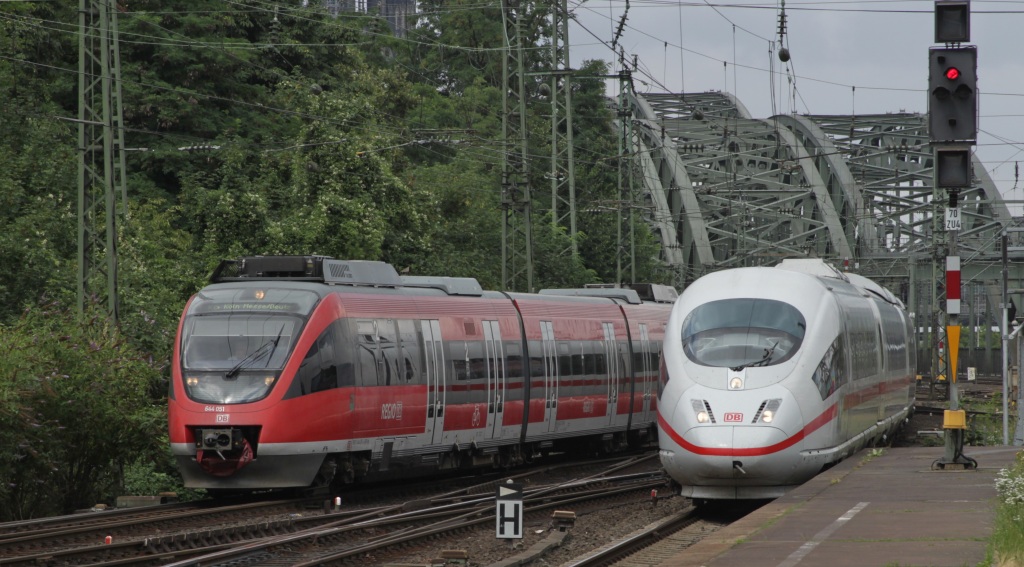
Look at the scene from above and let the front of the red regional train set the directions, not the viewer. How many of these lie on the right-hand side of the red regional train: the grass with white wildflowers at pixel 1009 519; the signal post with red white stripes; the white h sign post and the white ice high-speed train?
0

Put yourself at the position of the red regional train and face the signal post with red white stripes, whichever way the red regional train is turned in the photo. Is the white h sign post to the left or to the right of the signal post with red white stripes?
right

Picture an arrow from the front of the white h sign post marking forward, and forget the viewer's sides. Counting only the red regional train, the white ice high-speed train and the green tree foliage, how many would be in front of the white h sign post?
0

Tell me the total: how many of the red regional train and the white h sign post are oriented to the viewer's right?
0

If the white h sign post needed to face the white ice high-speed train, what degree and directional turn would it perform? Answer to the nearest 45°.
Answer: approximately 135° to its left

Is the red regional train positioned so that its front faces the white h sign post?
no

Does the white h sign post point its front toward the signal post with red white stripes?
no

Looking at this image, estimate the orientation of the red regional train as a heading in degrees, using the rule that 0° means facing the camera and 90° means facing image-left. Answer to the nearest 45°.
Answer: approximately 45°

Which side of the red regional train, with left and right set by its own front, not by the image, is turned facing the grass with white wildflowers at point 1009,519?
left

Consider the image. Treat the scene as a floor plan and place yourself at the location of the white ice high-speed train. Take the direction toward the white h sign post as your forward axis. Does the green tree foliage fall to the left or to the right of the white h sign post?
right

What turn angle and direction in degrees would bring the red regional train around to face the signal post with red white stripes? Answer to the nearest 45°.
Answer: approximately 90° to its left

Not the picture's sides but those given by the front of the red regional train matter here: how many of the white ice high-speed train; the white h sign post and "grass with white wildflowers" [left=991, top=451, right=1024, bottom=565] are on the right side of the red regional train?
0

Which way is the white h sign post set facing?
toward the camera

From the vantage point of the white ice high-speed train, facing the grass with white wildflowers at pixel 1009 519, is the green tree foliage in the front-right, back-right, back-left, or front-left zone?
front-right
